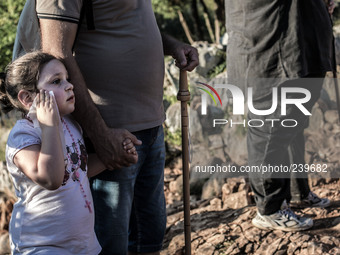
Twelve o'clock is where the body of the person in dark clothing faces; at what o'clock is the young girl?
The young girl is roughly at 4 o'clock from the person in dark clothing.

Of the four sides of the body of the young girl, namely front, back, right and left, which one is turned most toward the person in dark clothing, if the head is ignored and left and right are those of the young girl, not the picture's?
left

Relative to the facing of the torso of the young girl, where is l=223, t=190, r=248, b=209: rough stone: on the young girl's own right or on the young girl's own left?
on the young girl's own left

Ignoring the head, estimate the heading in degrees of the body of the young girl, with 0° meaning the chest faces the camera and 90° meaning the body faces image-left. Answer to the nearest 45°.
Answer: approximately 315°
